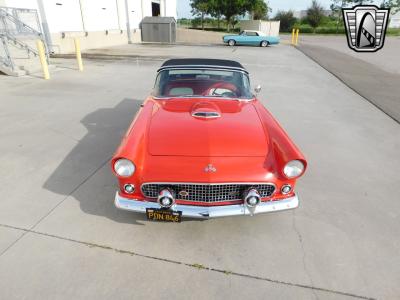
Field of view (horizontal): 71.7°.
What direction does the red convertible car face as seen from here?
toward the camera

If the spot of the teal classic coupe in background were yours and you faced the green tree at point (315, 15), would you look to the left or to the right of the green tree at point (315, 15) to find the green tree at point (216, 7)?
left

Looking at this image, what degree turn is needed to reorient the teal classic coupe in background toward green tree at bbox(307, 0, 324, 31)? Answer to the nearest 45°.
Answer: approximately 90° to its right

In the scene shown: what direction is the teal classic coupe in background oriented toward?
to the viewer's left

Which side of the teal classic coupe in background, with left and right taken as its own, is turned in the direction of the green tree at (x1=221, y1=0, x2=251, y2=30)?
right

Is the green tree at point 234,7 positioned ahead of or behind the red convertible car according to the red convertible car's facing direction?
behind

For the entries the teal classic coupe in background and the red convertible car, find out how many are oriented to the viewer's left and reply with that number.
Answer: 1

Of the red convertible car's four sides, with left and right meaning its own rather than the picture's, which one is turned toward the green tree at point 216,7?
back

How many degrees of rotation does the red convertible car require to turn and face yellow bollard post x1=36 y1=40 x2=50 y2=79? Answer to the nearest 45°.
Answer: approximately 135° to its right

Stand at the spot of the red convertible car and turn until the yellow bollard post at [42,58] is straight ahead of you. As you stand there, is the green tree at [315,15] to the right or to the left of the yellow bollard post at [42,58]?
right

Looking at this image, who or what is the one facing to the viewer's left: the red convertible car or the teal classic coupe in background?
the teal classic coupe in background

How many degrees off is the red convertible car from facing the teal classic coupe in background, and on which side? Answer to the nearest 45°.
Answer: approximately 180°

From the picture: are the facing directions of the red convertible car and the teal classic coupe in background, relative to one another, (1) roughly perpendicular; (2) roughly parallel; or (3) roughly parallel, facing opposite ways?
roughly perpendicular

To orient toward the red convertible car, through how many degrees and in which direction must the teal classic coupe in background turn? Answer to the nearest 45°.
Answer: approximately 90° to its left
